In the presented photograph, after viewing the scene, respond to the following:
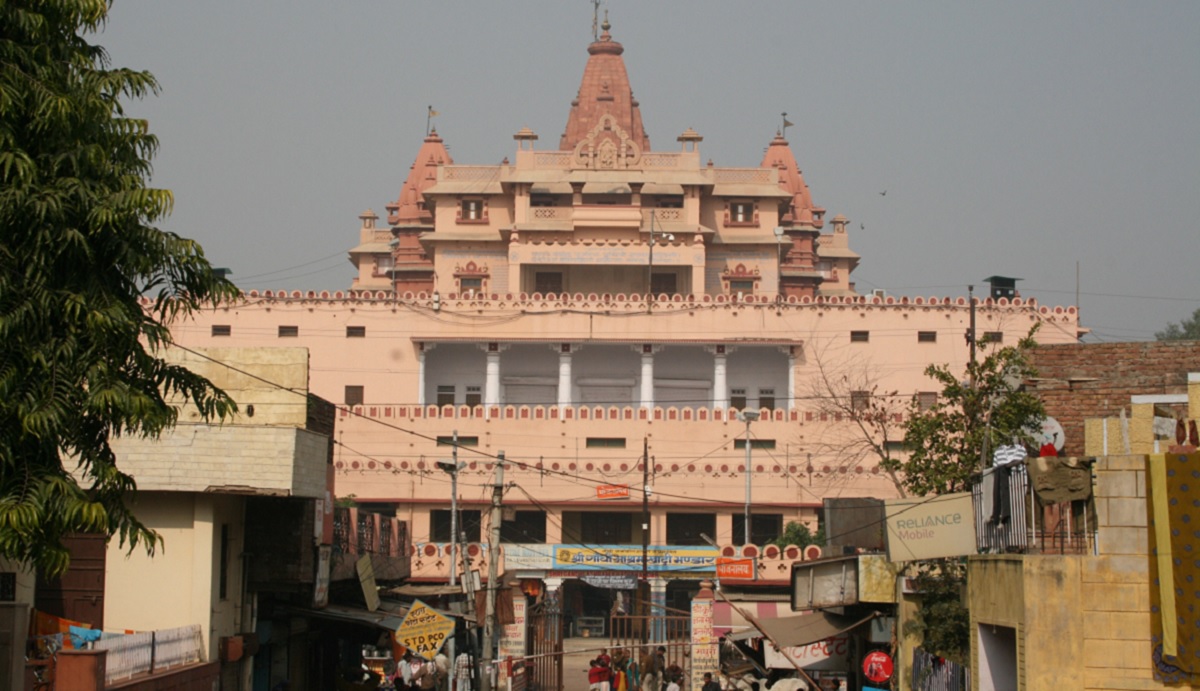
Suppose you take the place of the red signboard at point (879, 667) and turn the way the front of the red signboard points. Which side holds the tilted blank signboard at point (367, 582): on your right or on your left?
on your right

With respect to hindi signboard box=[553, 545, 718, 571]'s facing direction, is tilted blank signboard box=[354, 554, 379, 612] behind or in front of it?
in front

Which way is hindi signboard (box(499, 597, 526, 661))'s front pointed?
toward the camera

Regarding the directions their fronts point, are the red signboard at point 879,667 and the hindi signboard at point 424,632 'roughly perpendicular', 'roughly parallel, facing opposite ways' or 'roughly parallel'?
roughly parallel

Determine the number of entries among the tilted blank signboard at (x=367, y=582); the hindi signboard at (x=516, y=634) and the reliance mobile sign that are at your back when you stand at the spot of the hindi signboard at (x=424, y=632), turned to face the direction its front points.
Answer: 2

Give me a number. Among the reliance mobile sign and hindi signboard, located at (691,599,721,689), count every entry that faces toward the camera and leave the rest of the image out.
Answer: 2

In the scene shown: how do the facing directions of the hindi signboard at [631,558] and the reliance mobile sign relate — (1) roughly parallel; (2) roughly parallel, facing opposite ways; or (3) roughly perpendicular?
roughly parallel

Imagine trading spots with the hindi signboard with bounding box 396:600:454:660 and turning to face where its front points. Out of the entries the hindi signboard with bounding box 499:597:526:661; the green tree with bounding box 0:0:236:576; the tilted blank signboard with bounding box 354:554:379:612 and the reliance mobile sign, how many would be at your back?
2

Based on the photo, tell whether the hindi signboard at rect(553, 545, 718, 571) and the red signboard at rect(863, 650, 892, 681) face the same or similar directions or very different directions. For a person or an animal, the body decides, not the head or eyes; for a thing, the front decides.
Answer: same or similar directions

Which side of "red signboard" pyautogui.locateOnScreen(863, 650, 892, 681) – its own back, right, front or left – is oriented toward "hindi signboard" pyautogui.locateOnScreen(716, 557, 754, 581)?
back

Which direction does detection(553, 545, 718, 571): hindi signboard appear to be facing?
toward the camera

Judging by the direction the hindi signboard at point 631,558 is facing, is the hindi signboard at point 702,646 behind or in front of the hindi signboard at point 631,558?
in front

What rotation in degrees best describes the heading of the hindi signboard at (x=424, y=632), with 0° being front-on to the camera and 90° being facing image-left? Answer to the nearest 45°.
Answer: approximately 0°

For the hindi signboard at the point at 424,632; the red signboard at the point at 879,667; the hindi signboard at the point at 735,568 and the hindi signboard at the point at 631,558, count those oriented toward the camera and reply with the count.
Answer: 4

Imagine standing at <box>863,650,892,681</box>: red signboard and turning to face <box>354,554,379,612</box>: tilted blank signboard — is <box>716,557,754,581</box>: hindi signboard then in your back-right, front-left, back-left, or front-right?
front-right

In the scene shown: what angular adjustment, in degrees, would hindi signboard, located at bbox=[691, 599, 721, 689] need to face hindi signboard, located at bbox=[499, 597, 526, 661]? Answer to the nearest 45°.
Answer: approximately 90° to its right
